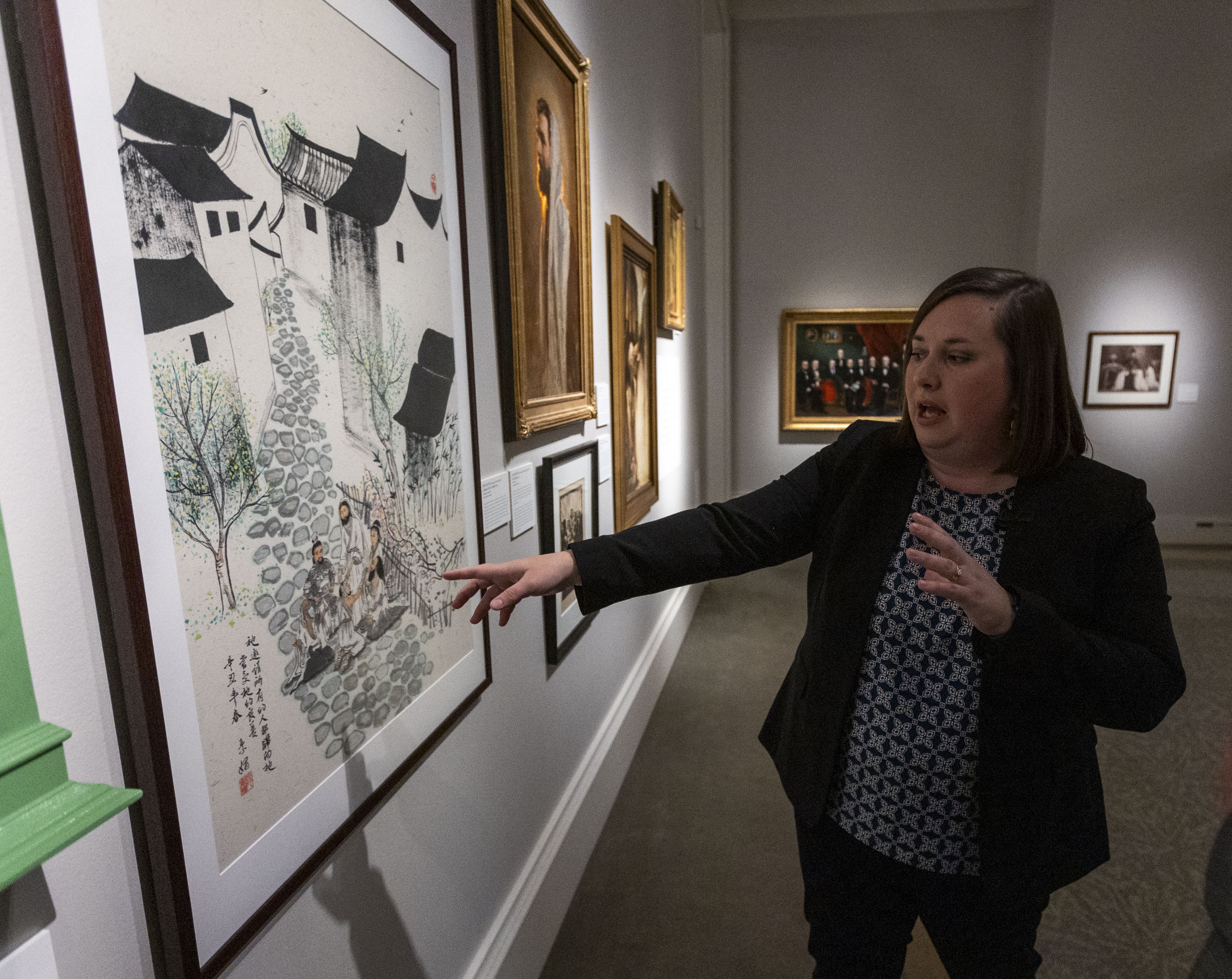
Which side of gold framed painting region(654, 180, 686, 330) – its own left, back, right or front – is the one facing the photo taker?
right

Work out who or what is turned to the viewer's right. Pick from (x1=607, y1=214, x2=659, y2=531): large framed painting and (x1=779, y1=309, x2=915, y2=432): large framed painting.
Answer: (x1=607, y1=214, x2=659, y2=531): large framed painting

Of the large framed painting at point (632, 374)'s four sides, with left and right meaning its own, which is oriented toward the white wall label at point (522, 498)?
right

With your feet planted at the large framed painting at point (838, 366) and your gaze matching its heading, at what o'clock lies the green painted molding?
The green painted molding is roughly at 12 o'clock from the large framed painting.

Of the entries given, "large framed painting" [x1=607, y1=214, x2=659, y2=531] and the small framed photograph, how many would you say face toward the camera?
1

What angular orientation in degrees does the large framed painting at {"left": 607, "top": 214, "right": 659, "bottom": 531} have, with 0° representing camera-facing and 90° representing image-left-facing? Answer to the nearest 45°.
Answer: approximately 270°

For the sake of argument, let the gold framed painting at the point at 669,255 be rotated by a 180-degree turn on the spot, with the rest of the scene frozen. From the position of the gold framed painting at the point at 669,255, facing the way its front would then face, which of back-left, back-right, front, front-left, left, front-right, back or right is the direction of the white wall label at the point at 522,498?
left

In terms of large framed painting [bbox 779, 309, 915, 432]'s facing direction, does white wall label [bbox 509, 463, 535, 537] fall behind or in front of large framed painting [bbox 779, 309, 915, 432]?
in front

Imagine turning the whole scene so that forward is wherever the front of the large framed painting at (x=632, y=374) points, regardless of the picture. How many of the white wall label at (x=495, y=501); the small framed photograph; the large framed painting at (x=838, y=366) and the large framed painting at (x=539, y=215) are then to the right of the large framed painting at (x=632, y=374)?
2

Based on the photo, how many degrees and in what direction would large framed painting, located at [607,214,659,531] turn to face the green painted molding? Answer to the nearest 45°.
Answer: approximately 90° to its right

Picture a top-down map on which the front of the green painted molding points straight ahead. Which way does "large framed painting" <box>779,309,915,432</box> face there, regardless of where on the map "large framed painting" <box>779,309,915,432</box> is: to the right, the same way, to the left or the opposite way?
to the right

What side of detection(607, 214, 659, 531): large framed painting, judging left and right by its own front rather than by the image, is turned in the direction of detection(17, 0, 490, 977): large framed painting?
right

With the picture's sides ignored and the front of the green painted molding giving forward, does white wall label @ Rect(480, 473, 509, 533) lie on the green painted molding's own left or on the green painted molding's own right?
on the green painted molding's own left

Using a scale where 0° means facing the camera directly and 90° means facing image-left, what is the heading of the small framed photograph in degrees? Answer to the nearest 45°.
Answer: approximately 0°

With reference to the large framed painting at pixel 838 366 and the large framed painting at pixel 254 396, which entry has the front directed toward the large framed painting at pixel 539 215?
the large framed painting at pixel 838 366

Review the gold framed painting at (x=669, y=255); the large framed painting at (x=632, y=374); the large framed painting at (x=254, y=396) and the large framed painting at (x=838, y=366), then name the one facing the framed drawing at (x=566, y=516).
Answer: the large framed painting at (x=838, y=366)
